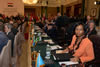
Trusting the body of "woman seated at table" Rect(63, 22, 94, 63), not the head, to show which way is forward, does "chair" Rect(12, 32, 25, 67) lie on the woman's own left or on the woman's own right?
on the woman's own right
